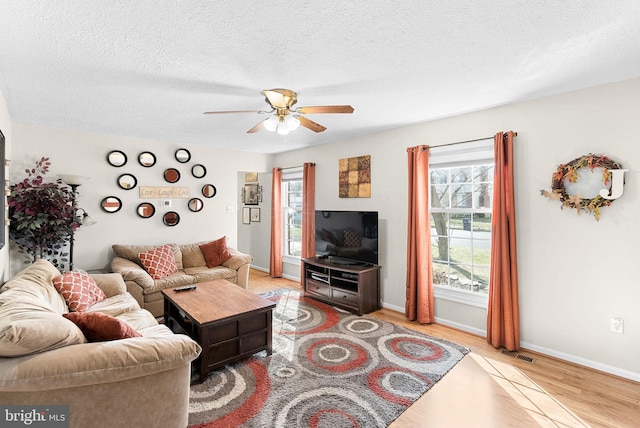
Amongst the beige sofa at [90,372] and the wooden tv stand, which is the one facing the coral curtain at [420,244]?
the beige sofa

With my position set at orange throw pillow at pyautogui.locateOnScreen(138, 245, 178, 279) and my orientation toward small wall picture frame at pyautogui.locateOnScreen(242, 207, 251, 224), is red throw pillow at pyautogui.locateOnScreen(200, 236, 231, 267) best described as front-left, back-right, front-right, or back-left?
front-right

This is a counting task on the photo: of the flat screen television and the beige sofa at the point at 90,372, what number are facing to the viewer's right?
1

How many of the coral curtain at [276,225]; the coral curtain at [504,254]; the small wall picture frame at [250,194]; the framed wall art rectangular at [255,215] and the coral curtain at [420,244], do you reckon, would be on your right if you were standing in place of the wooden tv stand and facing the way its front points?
3

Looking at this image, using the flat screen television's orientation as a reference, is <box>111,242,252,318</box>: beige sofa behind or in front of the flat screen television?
in front

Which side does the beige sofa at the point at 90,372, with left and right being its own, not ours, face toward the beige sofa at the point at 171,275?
left

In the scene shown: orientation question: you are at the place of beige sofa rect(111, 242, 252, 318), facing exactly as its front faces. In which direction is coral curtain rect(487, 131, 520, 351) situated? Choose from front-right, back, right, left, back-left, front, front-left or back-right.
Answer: front

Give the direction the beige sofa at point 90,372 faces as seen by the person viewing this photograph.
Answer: facing to the right of the viewer

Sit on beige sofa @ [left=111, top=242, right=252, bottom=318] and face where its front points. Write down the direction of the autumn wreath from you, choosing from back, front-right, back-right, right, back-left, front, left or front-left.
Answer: front

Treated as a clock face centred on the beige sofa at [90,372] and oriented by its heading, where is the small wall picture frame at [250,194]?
The small wall picture frame is roughly at 10 o'clock from the beige sofa.

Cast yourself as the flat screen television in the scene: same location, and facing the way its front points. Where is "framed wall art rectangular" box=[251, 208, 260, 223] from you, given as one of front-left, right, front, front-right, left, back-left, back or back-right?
right

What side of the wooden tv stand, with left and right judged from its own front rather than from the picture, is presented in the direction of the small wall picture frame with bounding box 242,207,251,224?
right

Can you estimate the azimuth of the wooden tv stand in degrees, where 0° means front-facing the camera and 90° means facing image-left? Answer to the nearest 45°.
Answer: approximately 45°

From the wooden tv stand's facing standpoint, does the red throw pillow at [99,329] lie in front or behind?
in front

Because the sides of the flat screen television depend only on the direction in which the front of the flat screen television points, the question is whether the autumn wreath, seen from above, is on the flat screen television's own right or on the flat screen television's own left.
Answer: on the flat screen television's own left

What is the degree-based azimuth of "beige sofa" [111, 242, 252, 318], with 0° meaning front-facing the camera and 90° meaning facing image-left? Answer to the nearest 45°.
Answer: approximately 315°

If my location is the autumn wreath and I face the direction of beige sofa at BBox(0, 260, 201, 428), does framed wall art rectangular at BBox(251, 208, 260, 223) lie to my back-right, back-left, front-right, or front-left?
front-right
